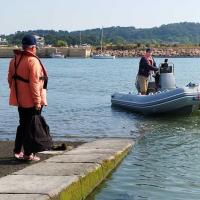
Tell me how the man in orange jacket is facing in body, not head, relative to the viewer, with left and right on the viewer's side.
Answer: facing away from the viewer and to the right of the viewer

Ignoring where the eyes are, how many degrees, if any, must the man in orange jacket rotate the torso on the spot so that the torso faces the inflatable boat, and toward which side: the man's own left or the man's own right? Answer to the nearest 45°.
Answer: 0° — they already face it
